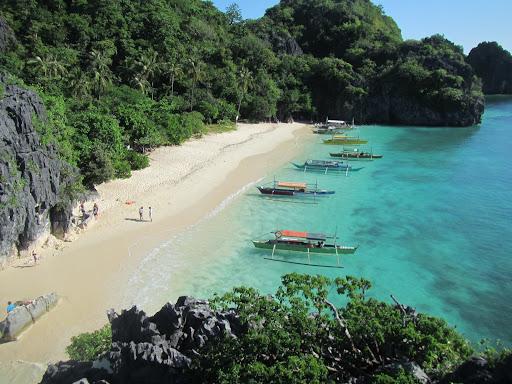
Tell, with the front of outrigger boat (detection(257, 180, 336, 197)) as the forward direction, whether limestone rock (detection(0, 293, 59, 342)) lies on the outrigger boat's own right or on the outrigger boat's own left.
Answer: on the outrigger boat's own left

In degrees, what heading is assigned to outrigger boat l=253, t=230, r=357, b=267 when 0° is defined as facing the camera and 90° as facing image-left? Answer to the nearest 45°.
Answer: approximately 90°

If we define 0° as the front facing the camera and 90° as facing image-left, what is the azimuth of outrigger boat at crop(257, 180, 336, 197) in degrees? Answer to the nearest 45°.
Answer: approximately 90°

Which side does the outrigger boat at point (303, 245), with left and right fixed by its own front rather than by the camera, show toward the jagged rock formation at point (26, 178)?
front

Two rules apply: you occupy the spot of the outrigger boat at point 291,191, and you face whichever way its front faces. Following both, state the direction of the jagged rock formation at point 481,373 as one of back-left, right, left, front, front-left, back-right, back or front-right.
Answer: left

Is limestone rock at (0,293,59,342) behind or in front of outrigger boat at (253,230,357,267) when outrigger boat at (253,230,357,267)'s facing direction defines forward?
in front

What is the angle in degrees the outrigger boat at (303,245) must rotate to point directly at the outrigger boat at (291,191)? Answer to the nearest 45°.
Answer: approximately 90° to its right

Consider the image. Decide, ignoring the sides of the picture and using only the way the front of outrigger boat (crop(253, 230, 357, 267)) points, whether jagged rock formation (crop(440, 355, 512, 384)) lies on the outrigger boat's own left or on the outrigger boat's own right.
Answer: on the outrigger boat's own left

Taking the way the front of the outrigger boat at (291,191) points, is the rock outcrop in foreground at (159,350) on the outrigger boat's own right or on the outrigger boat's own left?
on the outrigger boat's own left

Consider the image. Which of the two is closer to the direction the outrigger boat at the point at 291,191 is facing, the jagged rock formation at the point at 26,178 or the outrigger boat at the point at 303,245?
the jagged rock formation

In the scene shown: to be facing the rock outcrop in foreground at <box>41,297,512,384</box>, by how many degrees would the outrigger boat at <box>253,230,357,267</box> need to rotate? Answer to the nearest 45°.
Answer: approximately 90° to its left

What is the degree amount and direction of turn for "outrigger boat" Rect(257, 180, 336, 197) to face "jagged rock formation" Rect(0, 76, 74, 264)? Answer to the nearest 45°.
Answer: approximately 45° to its left
